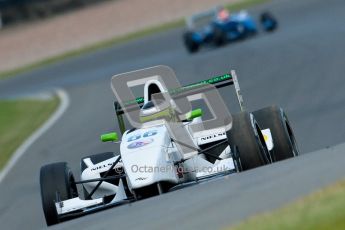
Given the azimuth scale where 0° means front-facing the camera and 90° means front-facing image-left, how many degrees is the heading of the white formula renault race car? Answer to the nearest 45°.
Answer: approximately 0°

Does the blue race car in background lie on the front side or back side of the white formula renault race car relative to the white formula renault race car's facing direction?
on the back side
